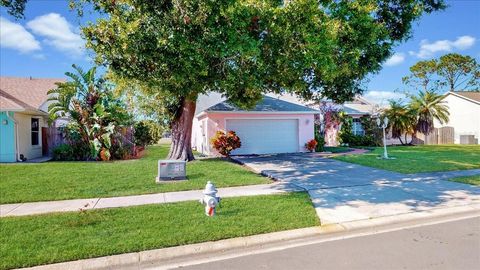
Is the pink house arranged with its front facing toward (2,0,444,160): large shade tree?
yes

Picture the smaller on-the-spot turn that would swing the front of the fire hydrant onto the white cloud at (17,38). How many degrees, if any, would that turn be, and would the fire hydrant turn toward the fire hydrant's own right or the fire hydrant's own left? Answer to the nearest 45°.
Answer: approximately 135° to the fire hydrant's own right

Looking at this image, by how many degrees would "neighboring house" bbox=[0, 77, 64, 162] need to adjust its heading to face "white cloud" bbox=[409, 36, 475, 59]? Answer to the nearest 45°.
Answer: approximately 90° to its left

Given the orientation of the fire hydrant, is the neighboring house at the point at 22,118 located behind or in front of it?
behind

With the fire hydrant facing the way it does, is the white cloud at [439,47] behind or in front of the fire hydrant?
behind

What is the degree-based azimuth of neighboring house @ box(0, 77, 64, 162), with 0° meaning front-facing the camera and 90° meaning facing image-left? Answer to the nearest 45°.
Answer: approximately 0°

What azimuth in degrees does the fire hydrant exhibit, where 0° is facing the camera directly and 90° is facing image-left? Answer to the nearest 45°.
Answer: approximately 0°

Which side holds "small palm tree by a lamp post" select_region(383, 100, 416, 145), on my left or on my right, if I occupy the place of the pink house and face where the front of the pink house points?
on my left

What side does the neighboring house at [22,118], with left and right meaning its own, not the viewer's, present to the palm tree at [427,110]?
left

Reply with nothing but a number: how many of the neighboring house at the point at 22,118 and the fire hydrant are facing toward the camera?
2
